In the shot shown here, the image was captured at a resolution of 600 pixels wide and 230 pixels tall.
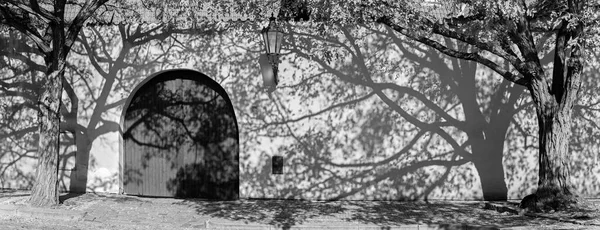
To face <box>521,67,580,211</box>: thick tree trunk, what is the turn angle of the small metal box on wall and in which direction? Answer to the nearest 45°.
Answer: approximately 45° to its left

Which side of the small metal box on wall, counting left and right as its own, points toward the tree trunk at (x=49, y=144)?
right

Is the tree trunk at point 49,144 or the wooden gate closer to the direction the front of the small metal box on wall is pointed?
the tree trunk

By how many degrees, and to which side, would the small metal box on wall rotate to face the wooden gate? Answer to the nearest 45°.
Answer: approximately 90° to its right

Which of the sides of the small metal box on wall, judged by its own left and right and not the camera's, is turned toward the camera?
front

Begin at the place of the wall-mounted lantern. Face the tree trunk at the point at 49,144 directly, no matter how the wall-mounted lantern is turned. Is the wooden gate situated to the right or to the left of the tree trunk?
right
